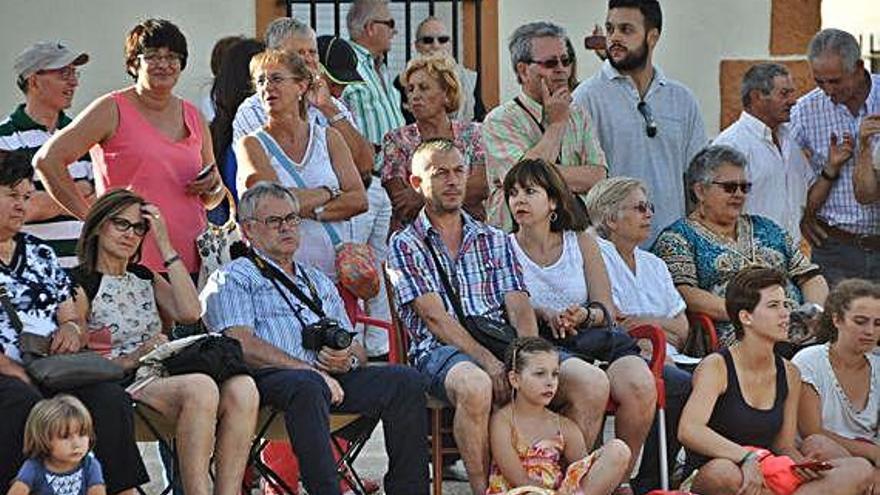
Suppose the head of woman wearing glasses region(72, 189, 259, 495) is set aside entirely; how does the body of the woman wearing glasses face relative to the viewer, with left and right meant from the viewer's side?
facing the viewer and to the right of the viewer

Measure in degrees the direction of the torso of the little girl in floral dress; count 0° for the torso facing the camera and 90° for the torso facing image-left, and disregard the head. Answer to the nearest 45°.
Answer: approximately 315°

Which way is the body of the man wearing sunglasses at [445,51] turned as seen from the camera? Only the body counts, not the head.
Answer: toward the camera

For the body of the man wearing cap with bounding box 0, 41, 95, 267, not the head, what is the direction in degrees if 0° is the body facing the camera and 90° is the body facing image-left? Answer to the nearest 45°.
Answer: approximately 315°

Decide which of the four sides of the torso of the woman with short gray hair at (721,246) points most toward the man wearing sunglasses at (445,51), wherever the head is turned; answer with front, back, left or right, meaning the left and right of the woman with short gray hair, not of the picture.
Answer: back

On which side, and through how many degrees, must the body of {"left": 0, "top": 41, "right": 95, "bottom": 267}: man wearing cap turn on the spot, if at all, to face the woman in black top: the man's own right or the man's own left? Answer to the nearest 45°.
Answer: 0° — they already face them

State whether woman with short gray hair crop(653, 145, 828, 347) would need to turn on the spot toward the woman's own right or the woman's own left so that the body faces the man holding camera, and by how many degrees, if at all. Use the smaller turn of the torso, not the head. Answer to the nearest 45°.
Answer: approximately 90° to the woman's own right

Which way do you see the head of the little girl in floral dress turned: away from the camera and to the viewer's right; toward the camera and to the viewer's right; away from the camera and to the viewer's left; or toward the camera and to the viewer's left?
toward the camera and to the viewer's right

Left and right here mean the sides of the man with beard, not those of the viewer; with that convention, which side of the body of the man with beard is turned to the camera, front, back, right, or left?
front

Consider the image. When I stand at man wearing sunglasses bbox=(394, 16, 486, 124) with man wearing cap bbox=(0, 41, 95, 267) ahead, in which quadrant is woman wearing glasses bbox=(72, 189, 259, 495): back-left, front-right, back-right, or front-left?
front-left

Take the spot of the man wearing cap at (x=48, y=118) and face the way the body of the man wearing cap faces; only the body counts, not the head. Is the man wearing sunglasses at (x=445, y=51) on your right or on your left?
on your left

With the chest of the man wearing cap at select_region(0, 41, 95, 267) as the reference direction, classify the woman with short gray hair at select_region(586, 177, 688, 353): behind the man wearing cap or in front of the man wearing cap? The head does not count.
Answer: in front
